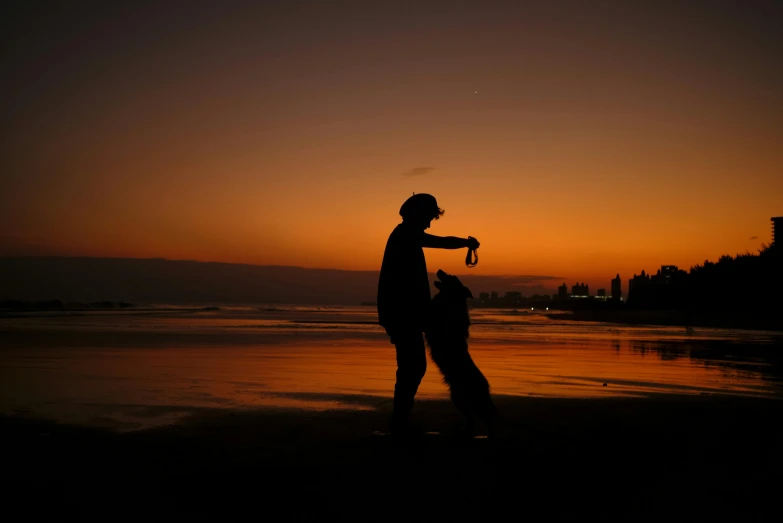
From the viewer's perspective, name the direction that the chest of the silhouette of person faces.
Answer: to the viewer's right

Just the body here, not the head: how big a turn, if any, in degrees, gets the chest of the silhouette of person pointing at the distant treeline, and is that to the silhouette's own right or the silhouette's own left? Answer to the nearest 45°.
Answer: approximately 45° to the silhouette's own left
